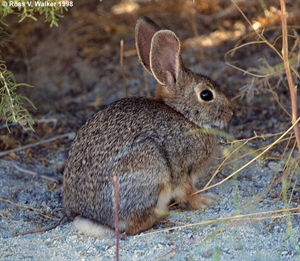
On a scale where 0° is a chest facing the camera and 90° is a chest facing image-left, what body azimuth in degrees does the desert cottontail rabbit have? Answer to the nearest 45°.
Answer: approximately 270°
